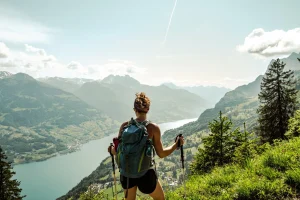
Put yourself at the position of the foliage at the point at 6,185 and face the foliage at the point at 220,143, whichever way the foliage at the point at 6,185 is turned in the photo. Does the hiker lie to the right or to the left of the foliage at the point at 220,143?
right

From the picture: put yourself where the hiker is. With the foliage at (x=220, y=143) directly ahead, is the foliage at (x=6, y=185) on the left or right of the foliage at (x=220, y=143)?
left

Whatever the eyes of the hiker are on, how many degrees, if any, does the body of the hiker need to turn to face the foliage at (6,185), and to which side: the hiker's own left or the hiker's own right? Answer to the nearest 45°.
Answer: approximately 45° to the hiker's own left

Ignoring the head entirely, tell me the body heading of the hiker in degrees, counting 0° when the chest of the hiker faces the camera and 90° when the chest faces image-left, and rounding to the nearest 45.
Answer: approximately 180°

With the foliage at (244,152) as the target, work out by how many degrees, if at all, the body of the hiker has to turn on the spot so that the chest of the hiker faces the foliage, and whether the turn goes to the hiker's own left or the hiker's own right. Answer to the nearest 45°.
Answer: approximately 45° to the hiker's own right
